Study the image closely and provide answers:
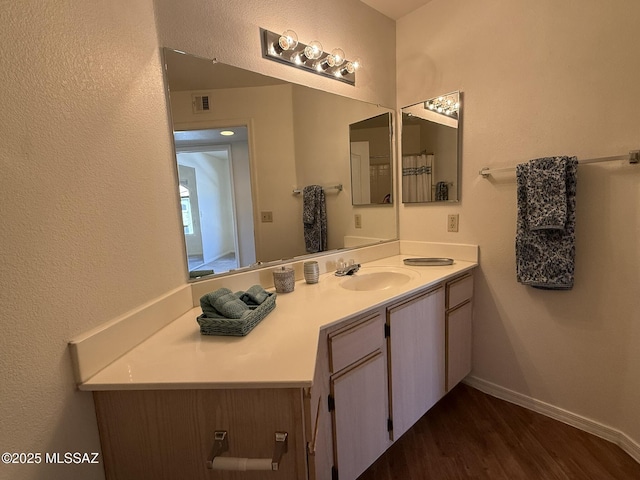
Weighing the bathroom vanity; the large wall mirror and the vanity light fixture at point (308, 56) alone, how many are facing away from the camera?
0

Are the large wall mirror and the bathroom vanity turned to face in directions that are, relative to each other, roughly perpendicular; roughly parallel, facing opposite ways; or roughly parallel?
roughly parallel

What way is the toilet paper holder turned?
toward the camera

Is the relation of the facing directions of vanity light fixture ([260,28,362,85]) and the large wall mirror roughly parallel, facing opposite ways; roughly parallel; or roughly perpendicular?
roughly parallel

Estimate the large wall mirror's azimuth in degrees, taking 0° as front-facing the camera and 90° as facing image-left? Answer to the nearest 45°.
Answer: approximately 315°

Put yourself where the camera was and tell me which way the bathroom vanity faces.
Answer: facing the viewer and to the right of the viewer

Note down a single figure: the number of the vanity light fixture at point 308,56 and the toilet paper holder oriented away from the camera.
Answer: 0

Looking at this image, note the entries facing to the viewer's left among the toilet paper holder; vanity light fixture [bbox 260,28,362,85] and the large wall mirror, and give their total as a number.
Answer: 0

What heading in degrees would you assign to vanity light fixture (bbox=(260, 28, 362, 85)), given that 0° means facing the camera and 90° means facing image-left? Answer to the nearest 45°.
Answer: approximately 315°

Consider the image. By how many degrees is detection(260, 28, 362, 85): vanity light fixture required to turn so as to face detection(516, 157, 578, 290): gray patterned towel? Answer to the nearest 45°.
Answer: approximately 45° to its left

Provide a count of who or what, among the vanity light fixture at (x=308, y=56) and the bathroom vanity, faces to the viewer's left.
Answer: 0

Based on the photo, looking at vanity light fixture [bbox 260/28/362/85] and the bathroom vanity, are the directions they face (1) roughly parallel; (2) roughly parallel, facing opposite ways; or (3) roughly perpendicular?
roughly parallel
